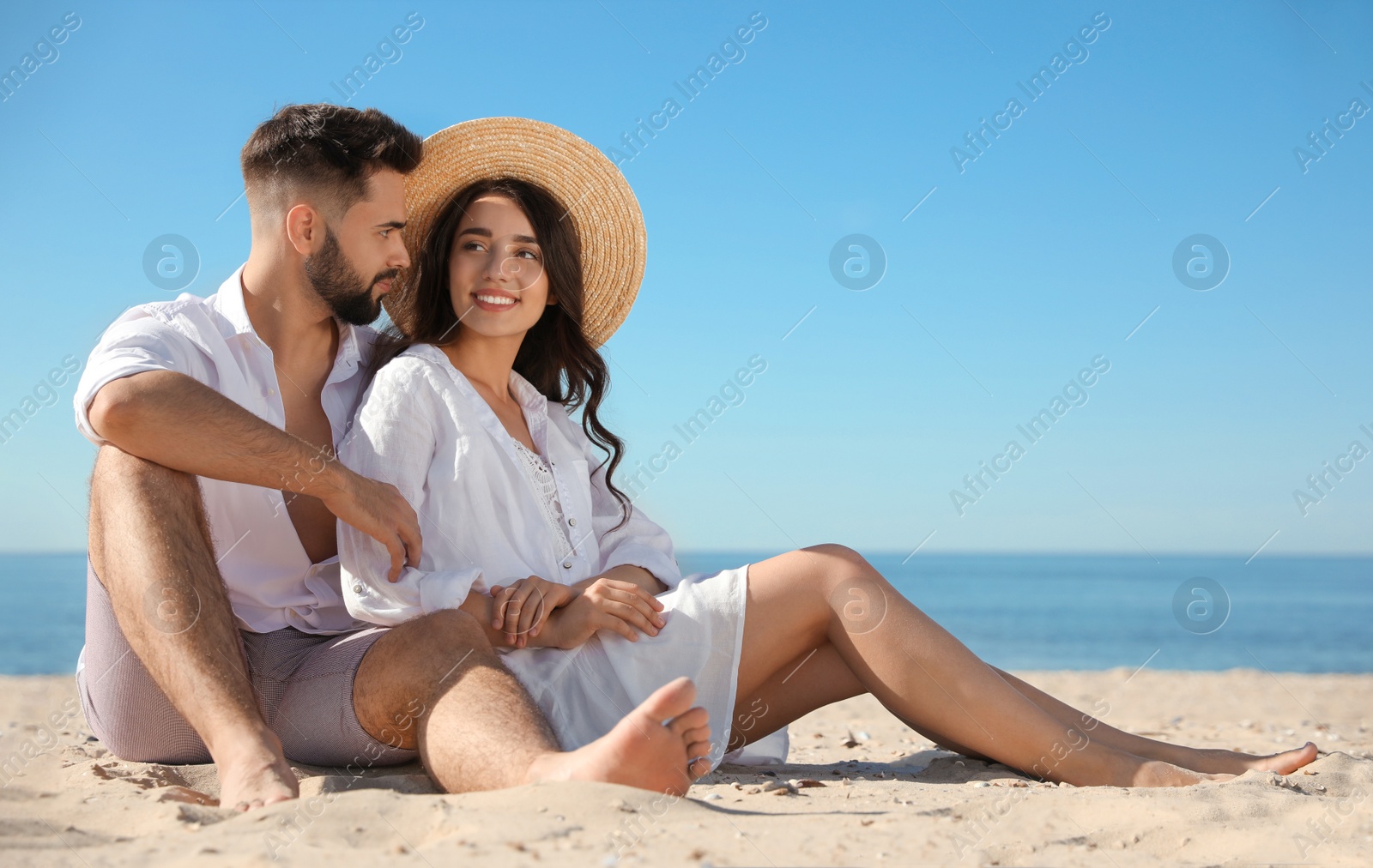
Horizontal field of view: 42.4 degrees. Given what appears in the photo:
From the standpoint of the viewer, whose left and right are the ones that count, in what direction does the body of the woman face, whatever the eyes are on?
facing the viewer and to the right of the viewer

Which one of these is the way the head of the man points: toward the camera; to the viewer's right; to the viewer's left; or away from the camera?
to the viewer's right

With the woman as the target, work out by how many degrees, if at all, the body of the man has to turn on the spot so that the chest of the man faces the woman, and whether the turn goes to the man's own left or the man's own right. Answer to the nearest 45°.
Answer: approximately 45° to the man's own left

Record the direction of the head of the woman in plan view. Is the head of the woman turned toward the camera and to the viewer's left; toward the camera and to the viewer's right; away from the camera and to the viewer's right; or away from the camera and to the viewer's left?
toward the camera and to the viewer's left

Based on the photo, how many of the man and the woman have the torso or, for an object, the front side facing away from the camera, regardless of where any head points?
0
